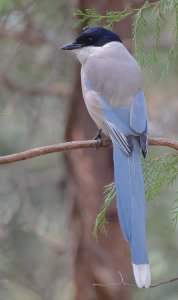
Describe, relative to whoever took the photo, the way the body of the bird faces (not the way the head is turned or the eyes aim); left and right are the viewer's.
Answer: facing away from the viewer and to the left of the viewer
